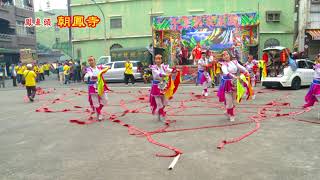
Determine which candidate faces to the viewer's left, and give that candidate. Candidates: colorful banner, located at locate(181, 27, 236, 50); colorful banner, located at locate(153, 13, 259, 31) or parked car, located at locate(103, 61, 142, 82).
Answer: the parked car

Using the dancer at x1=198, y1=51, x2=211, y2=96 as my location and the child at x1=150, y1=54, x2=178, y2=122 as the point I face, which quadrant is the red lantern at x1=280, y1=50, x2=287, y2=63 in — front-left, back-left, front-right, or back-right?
back-left

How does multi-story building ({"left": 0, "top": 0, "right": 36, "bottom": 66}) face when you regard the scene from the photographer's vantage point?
facing the viewer and to the right of the viewer

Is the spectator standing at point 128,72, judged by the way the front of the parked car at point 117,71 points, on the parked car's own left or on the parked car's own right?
on the parked car's own left

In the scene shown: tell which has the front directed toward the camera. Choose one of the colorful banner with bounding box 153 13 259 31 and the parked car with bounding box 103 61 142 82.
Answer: the colorful banner

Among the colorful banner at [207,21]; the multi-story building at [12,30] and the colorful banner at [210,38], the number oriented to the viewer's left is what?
0

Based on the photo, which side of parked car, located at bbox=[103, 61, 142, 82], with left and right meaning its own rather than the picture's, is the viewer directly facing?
left

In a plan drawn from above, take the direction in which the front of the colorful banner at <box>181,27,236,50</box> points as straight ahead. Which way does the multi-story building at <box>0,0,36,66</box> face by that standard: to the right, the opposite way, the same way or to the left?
to the left

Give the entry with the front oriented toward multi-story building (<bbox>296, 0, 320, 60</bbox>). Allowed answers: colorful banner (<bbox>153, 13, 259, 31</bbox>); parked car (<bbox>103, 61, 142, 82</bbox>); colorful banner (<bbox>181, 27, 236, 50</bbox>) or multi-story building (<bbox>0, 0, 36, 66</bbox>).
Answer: multi-story building (<bbox>0, 0, 36, 66</bbox>)

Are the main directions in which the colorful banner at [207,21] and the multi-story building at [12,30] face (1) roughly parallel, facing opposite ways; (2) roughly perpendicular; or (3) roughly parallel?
roughly perpendicular

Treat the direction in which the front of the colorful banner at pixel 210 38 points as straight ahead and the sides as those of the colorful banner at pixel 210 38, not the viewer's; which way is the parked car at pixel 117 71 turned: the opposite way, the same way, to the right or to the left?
to the right

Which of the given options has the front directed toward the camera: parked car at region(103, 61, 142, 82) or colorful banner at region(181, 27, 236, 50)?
the colorful banner

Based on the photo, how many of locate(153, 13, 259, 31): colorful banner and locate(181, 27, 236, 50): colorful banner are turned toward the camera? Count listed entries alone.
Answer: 2

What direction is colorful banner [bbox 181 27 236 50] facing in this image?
toward the camera

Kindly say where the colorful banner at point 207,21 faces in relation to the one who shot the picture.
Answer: facing the viewer

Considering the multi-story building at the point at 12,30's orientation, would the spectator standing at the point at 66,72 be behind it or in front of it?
in front

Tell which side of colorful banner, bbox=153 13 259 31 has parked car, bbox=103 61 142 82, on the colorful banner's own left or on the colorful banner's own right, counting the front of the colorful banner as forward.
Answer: on the colorful banner's own right

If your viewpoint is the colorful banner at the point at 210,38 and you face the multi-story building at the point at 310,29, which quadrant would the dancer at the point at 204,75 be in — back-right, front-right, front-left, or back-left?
back-right

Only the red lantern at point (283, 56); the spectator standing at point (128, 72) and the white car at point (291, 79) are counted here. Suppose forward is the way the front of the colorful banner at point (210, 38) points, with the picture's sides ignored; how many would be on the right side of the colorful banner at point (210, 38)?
1

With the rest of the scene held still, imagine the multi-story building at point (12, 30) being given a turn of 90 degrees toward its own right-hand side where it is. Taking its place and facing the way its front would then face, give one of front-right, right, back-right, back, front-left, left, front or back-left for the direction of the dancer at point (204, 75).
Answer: front-left
